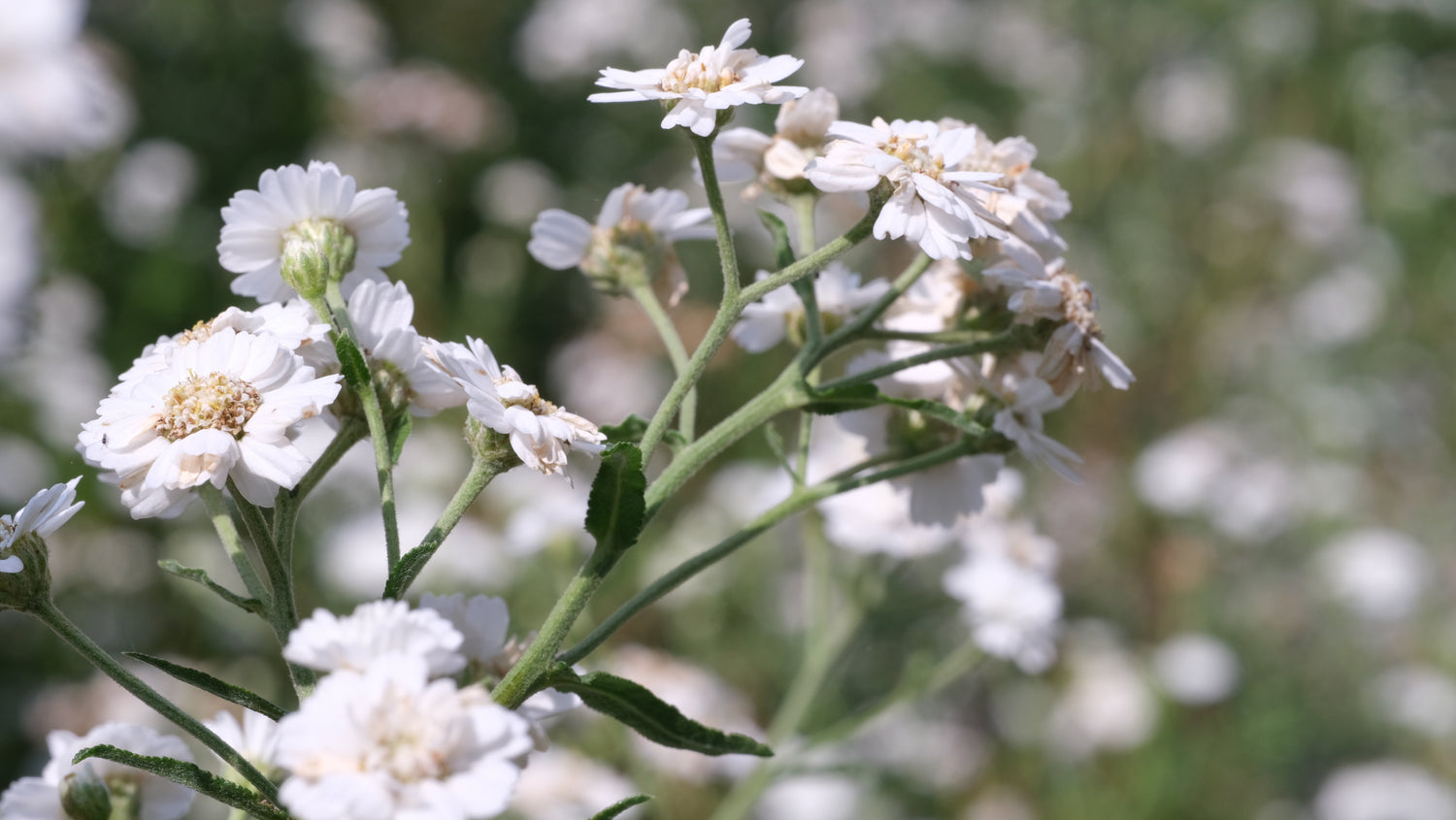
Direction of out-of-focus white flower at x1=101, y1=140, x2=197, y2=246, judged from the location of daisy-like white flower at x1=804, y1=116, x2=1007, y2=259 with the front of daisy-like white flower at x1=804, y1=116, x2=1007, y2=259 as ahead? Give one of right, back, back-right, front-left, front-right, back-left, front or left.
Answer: back-right

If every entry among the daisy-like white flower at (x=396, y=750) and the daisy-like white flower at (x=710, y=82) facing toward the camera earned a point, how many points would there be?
2

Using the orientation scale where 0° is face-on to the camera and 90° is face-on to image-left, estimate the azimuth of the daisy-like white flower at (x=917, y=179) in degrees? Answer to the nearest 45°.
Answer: approximately 0°

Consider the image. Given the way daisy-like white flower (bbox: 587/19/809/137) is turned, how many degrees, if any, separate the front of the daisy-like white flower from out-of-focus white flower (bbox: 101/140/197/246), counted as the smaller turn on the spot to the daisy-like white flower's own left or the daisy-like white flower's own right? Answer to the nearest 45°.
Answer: approximately 135° to the daisy-like white flower's own right

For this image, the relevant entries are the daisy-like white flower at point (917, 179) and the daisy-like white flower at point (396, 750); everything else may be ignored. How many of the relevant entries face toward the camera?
2

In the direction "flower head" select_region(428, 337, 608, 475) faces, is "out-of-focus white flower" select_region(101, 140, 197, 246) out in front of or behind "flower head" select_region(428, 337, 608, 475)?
behind

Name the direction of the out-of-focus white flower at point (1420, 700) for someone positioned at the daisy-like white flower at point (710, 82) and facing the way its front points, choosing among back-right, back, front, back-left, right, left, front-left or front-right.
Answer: back-left
